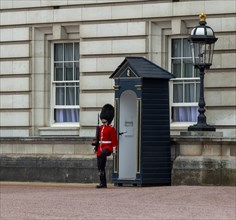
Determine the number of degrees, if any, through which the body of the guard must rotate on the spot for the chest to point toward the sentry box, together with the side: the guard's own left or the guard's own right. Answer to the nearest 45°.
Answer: approximately 135° to the guard's own left

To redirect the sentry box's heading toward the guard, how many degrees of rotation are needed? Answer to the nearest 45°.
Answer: approximately 45° to its right

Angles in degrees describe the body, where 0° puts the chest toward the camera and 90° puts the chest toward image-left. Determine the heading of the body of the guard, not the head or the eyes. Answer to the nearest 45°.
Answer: approximately 45°

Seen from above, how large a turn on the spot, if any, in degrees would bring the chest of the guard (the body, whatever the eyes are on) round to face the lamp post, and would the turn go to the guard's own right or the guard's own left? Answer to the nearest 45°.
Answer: approximately 135° to the guard's own left

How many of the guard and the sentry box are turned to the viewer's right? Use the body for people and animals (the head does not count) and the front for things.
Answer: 0
